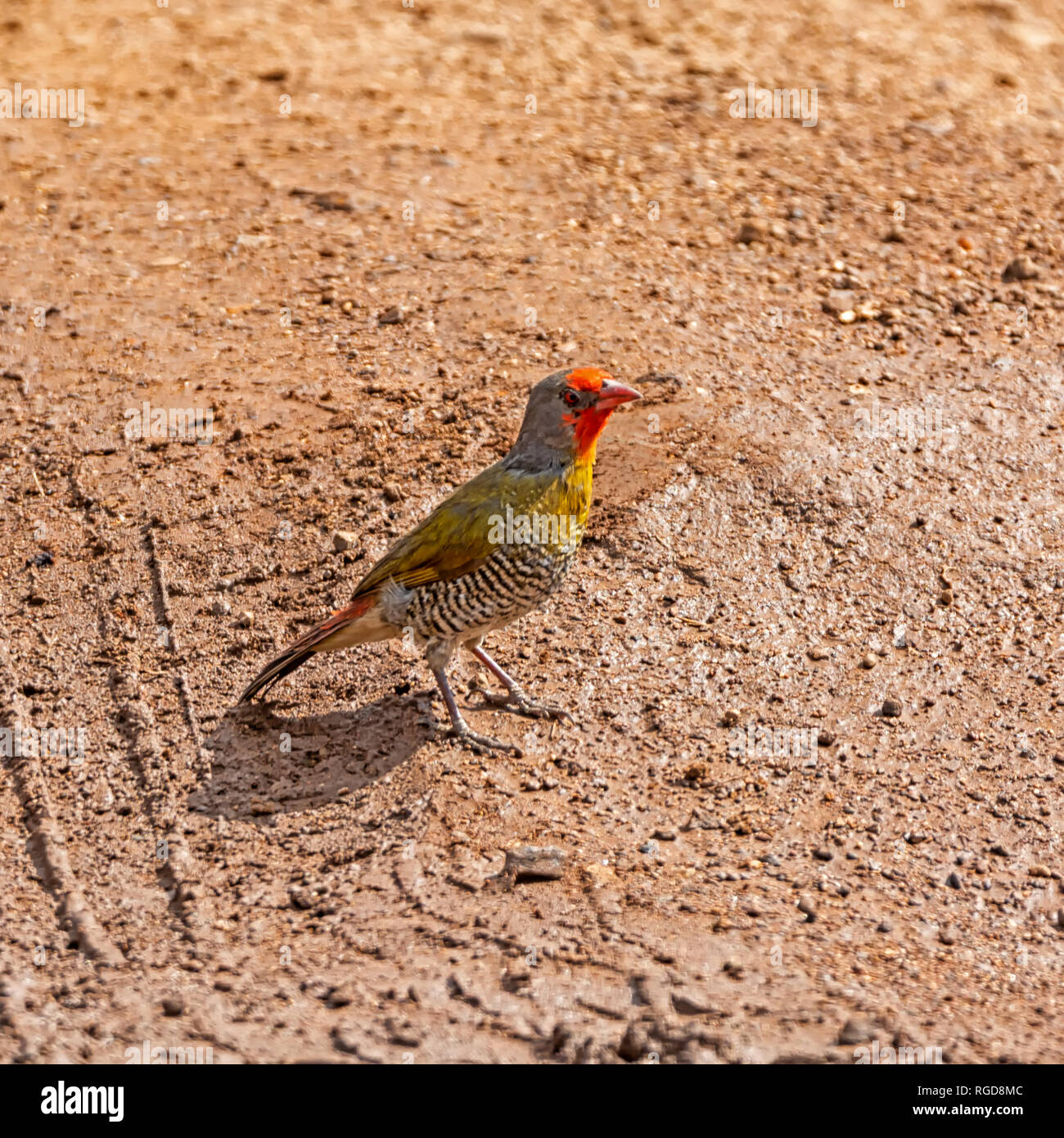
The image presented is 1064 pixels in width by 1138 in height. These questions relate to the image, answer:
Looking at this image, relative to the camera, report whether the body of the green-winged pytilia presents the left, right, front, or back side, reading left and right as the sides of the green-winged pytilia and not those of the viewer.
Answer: right

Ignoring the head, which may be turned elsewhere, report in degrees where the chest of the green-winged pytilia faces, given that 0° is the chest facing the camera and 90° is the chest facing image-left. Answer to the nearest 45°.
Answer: approximately 270°
